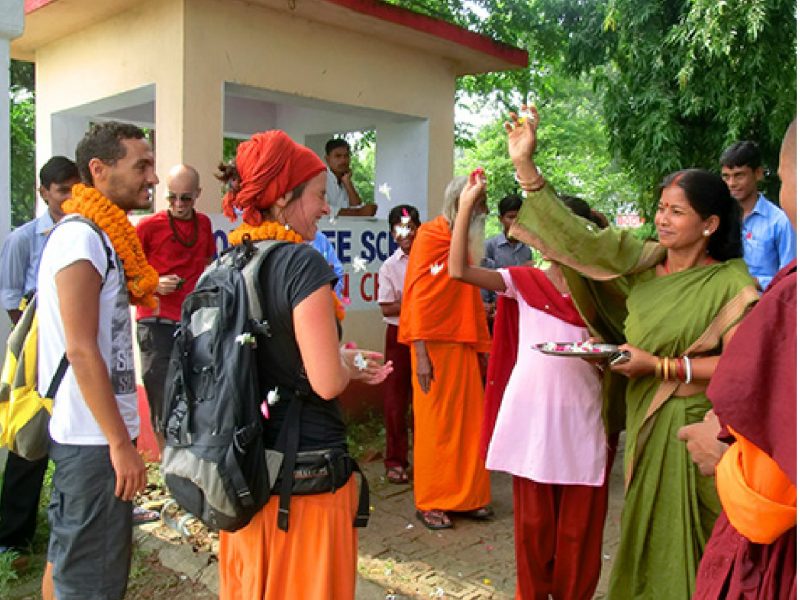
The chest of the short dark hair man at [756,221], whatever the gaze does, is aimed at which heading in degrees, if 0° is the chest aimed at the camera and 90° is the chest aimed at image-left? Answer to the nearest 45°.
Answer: approximately 45°

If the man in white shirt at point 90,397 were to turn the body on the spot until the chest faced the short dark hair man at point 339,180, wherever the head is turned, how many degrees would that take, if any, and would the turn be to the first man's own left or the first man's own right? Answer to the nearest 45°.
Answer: approximately 45° to the first man's own left

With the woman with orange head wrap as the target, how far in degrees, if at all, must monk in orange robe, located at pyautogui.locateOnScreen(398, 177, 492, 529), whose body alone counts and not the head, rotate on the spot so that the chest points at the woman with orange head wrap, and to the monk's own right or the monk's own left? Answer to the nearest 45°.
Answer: approximately 45° to the monk's own right

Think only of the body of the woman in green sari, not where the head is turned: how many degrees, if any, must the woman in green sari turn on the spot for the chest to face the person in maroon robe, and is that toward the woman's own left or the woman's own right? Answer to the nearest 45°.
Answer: approximately 45° to the woman's own left

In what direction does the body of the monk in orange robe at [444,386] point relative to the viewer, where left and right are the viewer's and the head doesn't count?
facing the viewer and to the right of the viewer

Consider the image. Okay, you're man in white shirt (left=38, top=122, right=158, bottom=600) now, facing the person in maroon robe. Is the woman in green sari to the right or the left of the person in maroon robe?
left

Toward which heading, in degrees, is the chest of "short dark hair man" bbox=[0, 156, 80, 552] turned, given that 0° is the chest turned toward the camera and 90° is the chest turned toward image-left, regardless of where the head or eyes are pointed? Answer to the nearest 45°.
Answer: approximately 315°

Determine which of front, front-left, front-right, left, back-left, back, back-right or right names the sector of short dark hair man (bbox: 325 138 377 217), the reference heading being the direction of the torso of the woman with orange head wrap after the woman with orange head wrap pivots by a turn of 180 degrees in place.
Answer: right

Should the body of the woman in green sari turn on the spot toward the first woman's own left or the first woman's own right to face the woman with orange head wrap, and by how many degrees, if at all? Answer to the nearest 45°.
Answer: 0° — they already face them

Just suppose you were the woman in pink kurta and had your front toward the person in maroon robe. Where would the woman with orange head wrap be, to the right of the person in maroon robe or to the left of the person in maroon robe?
right

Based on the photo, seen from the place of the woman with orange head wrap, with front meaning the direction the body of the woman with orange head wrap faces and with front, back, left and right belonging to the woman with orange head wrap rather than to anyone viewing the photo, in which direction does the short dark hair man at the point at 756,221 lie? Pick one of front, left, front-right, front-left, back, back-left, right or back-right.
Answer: front-left
